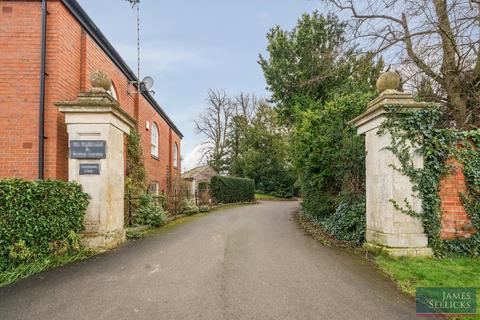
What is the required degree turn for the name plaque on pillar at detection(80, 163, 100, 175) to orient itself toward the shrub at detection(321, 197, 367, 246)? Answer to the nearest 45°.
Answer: approximately 90° to its left

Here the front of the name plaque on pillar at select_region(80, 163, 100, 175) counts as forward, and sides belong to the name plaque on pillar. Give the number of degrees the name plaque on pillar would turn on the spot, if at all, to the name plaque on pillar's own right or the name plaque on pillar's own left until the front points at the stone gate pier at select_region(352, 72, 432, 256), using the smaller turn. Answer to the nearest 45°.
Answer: approximately 45° to the name plaque on pillar's own left

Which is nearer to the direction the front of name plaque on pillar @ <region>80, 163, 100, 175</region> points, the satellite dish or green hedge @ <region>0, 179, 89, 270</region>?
the green hedge

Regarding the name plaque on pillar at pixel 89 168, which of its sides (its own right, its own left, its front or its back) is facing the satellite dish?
back

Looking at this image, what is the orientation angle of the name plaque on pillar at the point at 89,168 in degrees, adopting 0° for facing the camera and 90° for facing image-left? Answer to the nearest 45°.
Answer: approximately 0°

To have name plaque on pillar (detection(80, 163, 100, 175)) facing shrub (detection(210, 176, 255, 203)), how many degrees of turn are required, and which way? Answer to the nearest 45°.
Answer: approximately 135° to its left

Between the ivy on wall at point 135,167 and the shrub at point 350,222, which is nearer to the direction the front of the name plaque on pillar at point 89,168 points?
the shrub

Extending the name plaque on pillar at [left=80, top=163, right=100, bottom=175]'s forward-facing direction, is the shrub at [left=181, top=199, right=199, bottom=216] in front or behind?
behind
